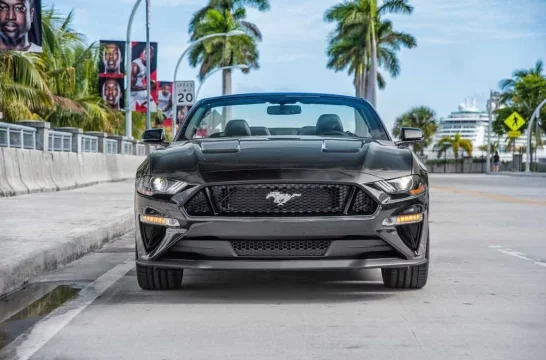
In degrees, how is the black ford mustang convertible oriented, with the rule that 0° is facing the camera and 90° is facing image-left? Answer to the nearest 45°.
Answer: approximately 0°

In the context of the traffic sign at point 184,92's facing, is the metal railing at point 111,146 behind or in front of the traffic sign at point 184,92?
in front

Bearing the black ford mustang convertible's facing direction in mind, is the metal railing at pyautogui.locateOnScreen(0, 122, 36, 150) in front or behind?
behind

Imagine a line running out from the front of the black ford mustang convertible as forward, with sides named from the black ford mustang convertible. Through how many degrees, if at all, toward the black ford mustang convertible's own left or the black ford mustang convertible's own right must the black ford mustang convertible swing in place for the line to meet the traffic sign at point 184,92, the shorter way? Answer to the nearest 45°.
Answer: approximately 180°

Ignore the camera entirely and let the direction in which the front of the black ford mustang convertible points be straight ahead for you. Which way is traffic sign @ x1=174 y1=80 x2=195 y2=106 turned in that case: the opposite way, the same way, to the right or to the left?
the same way

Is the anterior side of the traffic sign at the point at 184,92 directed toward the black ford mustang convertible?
yes

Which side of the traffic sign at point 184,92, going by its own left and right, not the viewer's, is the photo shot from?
front

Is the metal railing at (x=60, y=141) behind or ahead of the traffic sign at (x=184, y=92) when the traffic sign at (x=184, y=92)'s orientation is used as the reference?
ahead
